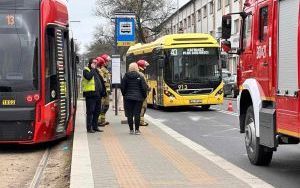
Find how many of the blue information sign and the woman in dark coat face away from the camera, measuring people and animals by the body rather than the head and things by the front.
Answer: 1

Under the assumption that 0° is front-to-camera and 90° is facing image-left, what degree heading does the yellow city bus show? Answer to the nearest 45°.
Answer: approximately 315°

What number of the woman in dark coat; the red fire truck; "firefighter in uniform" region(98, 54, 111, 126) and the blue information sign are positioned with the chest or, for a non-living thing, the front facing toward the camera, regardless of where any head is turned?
1

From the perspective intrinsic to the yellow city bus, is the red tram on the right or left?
on its right

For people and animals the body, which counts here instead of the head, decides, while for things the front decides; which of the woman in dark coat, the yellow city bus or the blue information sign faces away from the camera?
the woman in dark coat

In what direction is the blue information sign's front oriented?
toward the camera

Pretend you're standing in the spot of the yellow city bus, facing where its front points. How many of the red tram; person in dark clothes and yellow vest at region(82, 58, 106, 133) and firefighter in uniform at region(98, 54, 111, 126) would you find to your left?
0

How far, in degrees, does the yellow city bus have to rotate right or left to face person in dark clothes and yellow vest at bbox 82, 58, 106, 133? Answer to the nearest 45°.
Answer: approximately 45° to its right

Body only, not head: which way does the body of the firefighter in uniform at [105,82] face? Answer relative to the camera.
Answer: to the viewer's right

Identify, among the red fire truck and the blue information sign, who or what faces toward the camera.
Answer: the blue information sign
